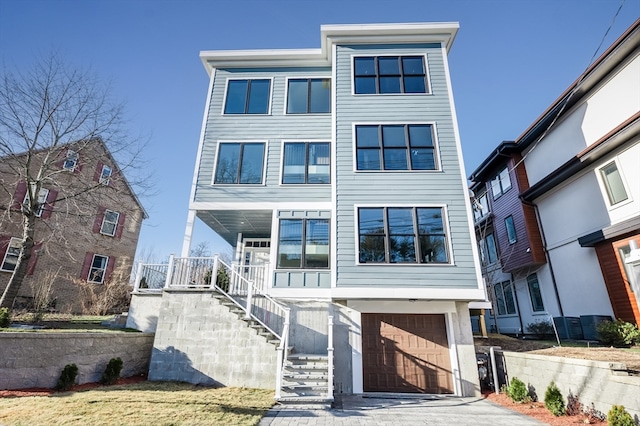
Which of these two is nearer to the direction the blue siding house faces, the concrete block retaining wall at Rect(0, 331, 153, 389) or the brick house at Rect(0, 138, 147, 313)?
the concrete block retaining wall

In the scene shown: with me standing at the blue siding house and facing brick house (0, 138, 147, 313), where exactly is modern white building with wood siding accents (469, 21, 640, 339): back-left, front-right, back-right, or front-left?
back-right

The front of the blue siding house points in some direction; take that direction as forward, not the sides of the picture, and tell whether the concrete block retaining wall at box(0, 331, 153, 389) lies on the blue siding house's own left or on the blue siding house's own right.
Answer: on the blue siding house's own right

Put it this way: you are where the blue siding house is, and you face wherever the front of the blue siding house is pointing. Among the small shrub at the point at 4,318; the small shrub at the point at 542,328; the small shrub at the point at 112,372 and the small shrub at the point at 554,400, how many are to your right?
2

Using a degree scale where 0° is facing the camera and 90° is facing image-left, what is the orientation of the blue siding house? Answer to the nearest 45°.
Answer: approximately 0°

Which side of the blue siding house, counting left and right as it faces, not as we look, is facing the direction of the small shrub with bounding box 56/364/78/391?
right

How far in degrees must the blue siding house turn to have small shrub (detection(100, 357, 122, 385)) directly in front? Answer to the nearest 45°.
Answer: approximately 90° to its right

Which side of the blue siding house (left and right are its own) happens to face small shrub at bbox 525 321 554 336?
left

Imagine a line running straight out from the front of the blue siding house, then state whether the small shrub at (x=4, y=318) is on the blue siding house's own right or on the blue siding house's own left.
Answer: on the blue siding house's own right

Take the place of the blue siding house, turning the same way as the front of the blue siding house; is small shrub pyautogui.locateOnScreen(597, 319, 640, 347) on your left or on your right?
on your left
